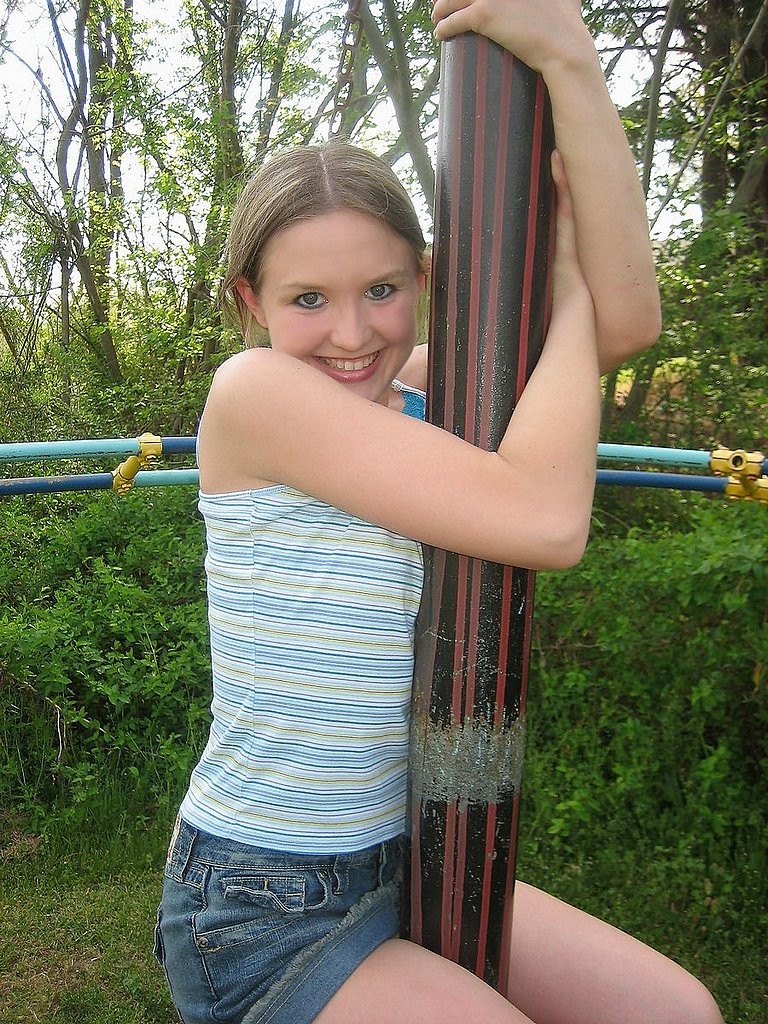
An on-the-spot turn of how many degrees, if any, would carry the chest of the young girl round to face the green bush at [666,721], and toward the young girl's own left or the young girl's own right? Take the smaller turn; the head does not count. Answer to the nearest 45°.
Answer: approximately 45° to the young girl's own left

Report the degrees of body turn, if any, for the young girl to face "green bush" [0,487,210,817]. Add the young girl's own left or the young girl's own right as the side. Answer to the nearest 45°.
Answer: approximately 135° to the young girl's own left

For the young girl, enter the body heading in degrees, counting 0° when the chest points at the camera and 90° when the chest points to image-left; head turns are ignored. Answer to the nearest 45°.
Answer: approximately 270°

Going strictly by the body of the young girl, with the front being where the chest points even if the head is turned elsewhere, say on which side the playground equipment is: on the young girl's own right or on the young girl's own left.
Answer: on the young girl's own left
